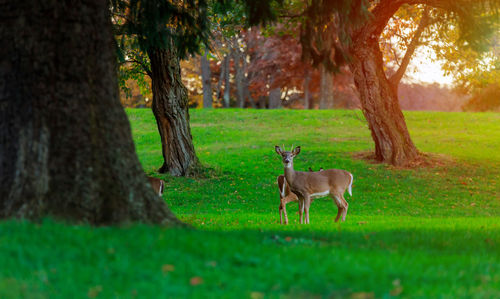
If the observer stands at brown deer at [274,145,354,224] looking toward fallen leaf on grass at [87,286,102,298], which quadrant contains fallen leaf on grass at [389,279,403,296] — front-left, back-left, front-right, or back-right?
front-left

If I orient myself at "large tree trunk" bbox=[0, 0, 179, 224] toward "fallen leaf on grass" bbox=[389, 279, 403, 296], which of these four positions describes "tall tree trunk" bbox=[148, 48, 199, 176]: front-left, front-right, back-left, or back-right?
back-left

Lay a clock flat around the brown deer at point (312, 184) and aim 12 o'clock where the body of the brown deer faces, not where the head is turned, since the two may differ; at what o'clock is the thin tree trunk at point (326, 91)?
The thin tree trunk is roughly at 3 o'clock from the brown deer.

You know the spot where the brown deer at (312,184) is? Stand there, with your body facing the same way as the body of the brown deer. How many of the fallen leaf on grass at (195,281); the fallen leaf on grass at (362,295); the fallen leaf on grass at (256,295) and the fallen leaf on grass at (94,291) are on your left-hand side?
4

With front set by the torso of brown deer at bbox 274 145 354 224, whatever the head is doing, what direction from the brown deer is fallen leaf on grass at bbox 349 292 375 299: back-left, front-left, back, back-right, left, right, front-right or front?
left

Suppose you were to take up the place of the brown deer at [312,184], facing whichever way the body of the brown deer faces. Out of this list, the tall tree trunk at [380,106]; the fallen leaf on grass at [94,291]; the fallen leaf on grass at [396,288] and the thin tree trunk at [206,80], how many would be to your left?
2

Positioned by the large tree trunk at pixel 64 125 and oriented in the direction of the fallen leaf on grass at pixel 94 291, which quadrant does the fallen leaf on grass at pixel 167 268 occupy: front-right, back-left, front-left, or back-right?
front-left

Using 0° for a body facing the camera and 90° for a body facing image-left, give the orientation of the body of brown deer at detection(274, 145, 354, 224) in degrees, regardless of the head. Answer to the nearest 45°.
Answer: approximately 90°

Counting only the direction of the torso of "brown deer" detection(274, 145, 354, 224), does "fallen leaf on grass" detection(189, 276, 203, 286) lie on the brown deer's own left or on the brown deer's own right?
on the brown deer's own left

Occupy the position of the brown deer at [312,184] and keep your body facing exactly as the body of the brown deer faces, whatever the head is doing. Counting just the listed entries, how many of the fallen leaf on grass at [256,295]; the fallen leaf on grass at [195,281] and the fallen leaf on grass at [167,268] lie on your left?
3

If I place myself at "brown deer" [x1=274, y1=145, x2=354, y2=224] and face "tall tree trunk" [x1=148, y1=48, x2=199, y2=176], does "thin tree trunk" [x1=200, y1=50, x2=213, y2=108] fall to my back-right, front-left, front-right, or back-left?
front-right

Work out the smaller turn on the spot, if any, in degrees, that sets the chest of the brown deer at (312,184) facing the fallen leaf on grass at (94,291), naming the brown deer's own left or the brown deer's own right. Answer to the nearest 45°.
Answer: approximately 90° to the brown deer's own left

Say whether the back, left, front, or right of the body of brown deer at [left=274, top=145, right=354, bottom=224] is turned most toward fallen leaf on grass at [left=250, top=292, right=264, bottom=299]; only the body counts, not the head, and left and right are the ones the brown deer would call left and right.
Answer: left

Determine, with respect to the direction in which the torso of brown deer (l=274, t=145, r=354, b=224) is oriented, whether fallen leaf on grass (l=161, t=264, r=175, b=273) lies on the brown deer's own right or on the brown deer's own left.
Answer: on the brown deer's own left
